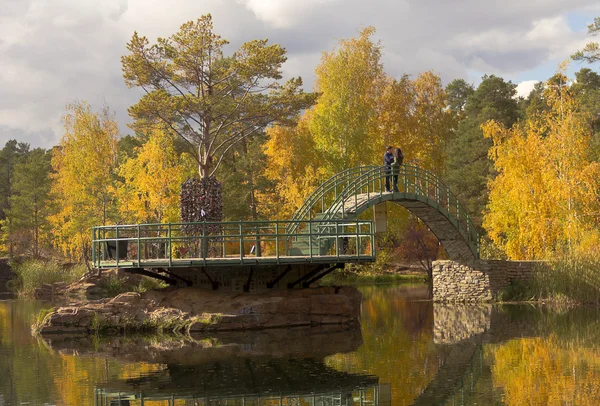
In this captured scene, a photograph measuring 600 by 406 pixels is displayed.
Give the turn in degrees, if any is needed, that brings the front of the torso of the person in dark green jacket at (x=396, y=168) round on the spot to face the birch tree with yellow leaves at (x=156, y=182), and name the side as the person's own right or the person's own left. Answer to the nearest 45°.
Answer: approximately 45° to the person's own right

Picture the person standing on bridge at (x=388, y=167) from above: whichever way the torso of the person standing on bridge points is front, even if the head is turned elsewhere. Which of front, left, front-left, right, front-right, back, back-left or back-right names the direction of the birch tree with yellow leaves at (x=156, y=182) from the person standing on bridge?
back-left

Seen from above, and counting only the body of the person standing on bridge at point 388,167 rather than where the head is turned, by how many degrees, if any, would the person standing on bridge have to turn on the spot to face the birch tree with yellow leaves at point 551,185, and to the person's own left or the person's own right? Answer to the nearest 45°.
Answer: approximately 45° to the person's own left

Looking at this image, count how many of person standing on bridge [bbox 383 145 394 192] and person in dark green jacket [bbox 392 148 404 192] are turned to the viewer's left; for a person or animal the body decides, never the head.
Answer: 1

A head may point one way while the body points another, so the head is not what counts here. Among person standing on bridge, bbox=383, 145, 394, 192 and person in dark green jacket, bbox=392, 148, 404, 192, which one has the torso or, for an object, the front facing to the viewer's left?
the person in dark green jacket

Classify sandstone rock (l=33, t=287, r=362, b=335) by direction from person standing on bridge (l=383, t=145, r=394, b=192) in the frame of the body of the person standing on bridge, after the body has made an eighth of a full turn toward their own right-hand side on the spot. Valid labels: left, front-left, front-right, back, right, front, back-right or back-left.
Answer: right

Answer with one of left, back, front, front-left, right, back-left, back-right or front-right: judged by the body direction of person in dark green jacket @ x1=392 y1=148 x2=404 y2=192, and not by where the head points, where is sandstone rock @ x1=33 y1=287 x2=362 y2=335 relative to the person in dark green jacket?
front-left

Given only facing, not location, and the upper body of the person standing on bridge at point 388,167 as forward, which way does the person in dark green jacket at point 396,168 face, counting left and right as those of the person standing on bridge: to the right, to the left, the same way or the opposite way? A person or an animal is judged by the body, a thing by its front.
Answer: the opposite way

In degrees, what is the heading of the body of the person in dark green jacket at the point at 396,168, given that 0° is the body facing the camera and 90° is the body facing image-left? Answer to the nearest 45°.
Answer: approximately 90°

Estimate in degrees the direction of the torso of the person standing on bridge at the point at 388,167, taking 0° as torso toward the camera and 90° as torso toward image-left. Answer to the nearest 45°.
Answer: approximately 270°
